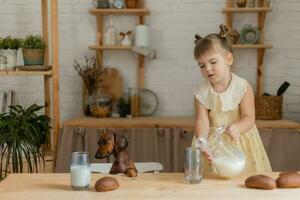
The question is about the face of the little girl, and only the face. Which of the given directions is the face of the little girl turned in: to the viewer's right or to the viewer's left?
to the viewer's left

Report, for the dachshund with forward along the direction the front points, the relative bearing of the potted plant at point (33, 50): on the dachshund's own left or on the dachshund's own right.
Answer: on the dachshund's own right

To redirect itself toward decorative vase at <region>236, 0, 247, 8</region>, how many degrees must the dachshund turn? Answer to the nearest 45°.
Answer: approximately 180°

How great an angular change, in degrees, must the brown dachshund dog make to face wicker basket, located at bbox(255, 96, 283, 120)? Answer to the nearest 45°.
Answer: approximately 180°

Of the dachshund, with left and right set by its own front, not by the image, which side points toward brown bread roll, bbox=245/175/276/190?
left

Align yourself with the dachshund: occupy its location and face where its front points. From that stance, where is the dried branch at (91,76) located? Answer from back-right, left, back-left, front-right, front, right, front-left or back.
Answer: back-right

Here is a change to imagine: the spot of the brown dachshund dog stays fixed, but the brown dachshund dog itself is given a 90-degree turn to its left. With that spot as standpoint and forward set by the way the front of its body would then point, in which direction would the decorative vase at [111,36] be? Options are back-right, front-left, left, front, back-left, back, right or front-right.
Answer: back-left

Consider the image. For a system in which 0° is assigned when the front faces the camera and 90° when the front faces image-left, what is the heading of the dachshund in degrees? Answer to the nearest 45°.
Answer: approximately 45°

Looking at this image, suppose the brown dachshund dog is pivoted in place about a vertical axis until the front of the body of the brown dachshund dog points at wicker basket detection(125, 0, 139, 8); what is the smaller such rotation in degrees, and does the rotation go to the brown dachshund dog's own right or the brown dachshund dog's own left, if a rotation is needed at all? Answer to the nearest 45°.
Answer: approximately 135° to the brown dachshund dog's own right

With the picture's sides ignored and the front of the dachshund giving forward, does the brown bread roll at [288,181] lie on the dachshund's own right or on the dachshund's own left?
on the dachshund's own left

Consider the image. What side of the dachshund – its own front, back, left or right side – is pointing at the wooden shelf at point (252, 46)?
back
